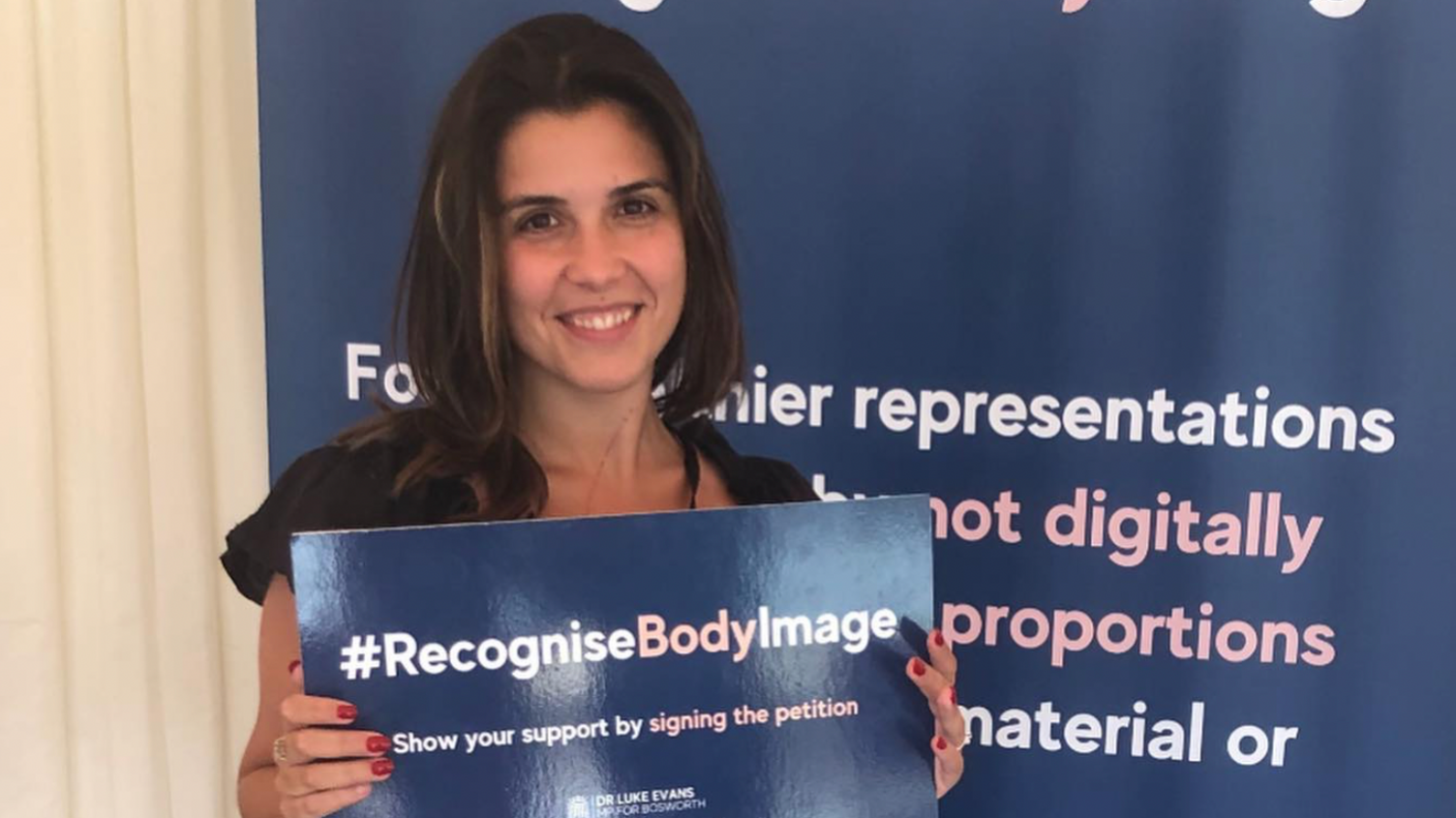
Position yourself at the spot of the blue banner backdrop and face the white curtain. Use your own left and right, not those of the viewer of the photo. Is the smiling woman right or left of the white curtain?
left

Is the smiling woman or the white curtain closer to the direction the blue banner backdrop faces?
the smiling woman

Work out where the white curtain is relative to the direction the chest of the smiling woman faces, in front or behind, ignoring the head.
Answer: behind

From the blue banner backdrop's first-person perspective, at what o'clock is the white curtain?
The white curtain is roughly at 3 o'clock from the blue banner backdrop.

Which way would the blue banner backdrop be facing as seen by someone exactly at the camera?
facing the viewer

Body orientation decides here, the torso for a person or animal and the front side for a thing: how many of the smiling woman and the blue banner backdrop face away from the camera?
0
